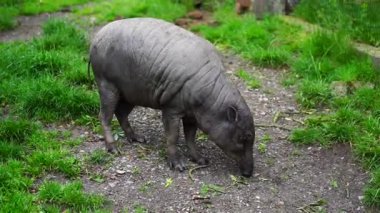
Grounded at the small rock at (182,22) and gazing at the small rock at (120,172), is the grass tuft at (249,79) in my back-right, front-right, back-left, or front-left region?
front-left

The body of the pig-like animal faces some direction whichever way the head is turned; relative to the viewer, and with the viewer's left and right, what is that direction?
facing the viewer and to the right of the viewer

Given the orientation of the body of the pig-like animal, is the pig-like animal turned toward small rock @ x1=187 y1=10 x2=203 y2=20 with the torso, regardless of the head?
no

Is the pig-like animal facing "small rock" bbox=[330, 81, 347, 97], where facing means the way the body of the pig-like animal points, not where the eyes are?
no

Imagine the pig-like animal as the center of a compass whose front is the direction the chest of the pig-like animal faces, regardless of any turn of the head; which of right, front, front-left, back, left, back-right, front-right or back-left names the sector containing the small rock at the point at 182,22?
back-left

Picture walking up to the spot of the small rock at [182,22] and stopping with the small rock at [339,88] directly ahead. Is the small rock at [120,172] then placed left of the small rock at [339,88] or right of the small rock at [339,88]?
right

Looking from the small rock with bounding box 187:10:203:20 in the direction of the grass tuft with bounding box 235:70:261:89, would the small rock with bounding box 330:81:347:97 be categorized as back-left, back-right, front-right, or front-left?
front-left

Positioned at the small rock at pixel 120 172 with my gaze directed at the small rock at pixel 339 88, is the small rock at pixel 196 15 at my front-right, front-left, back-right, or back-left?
front-left
